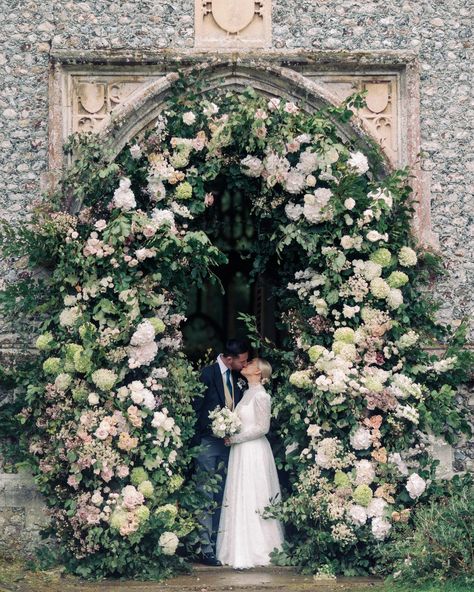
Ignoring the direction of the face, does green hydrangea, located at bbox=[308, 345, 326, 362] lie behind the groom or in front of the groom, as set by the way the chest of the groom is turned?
in front

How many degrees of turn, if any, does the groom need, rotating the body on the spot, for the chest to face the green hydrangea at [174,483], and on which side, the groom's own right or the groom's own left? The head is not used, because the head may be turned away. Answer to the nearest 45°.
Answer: approximately 90° to the groom's own right

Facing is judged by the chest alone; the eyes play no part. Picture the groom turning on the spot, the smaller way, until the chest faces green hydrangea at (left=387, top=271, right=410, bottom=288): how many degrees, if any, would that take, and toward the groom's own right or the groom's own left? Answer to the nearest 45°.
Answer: approximately 45° to the groom's own left

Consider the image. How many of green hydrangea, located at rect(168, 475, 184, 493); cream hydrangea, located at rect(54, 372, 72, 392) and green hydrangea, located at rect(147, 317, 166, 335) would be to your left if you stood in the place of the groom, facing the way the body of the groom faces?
0

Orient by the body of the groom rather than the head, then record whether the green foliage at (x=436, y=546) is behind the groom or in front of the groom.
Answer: in front

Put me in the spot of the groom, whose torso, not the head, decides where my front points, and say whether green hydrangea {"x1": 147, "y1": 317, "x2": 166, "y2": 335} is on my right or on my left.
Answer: on my right

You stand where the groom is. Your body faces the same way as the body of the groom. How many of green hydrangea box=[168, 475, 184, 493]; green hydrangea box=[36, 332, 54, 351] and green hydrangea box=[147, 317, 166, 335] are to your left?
0

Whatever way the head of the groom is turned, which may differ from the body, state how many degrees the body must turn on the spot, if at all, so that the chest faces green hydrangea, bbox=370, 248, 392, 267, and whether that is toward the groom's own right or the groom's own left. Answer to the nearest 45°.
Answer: approximately 45° to the groom's own left

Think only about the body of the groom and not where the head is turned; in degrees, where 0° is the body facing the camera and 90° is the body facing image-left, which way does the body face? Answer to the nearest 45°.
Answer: approximately 315°

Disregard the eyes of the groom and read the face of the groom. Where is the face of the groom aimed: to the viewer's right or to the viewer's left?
to the viewer's right

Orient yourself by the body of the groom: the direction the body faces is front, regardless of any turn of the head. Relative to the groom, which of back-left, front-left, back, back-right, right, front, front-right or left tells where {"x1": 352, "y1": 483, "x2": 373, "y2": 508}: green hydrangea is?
front
